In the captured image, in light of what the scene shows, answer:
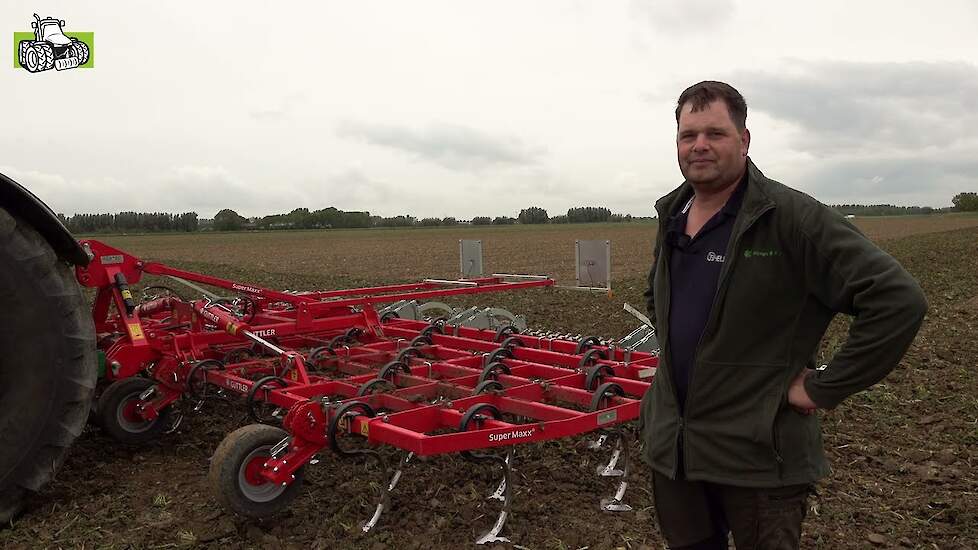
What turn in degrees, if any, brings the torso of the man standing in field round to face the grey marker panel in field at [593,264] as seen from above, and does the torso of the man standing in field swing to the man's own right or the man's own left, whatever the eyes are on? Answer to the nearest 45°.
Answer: approximately 135° to the man's own right

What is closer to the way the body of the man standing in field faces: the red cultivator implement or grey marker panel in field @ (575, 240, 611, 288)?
the red cultivator implement

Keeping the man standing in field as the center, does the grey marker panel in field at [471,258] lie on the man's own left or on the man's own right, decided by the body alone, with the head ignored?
on the man's own right

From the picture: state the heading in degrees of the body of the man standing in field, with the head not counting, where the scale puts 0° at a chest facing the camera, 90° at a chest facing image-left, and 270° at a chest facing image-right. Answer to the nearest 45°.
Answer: approximately 45°

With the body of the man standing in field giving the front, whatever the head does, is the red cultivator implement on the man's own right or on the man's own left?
on the man's own right
